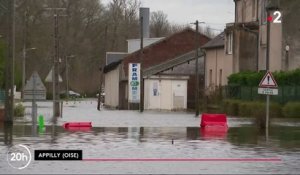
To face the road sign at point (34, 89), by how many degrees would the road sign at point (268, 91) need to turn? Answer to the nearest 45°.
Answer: approximately 45° to its right

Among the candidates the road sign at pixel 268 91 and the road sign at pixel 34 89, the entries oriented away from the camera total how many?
1

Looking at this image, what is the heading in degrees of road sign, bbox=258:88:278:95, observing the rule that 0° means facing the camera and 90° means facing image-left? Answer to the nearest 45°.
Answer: approximately 0°

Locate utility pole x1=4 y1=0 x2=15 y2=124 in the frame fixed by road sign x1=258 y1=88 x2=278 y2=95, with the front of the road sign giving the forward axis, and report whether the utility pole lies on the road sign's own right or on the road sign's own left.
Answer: on the road sign's own right

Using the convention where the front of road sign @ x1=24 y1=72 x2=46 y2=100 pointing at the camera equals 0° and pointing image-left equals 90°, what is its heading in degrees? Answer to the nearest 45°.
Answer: approximately 180°
